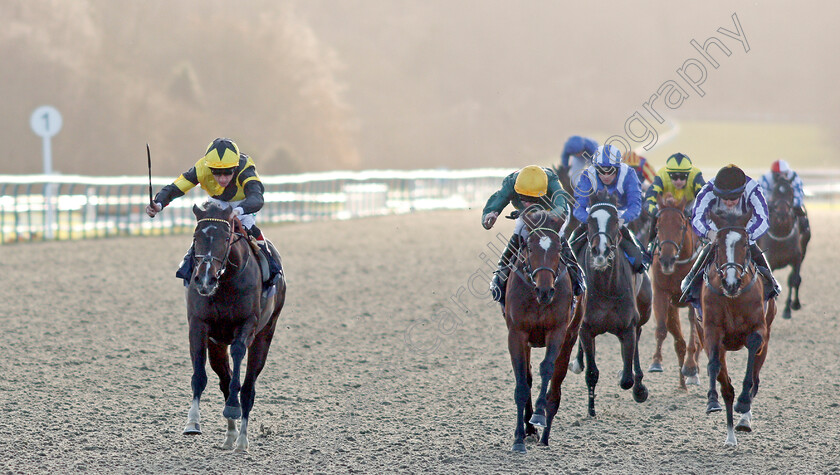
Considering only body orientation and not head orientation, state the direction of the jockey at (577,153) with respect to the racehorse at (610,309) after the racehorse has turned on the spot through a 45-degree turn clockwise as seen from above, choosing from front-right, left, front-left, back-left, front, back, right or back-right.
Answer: back-right

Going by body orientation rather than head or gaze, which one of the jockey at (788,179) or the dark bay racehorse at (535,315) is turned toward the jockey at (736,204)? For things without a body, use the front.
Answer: the jockey at (788,179)

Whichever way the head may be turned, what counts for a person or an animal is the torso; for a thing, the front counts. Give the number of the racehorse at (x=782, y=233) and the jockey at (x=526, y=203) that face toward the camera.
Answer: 2

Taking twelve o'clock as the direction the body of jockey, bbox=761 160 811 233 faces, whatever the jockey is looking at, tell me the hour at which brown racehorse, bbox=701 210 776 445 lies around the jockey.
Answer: The brown racehorse is roughly at 12 o'clock from the jockey.

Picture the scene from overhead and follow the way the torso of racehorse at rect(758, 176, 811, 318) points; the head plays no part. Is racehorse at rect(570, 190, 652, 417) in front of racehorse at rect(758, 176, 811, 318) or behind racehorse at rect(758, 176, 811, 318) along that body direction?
in front

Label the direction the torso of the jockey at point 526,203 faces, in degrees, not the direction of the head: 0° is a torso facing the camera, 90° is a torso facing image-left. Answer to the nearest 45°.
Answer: approximately 0°

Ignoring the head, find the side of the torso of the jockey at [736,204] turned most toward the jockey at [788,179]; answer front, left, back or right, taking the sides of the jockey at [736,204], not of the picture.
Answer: back

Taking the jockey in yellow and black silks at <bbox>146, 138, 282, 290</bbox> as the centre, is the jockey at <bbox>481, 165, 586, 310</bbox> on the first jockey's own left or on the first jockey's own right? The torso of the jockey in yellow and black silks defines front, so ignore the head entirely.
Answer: on the first jockey's own left

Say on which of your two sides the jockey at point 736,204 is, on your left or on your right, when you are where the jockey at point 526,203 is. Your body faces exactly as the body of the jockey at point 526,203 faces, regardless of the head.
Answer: on your left

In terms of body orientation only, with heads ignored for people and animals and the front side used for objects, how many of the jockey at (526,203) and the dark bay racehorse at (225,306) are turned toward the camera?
2
